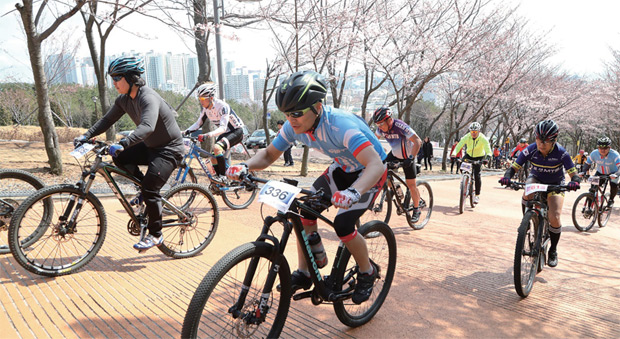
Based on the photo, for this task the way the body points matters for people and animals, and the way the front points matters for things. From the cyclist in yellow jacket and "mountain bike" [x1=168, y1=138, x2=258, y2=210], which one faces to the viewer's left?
the mountain bike

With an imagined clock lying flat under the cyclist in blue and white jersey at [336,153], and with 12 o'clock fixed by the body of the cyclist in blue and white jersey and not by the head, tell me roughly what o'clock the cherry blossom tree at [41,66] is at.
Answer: The cherry blossom tree is roughly at 3 o'clock from the cyclist in blue and white jersey.

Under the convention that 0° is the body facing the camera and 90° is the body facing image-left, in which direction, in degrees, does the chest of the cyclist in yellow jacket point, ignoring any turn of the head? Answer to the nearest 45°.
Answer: approximately 0°

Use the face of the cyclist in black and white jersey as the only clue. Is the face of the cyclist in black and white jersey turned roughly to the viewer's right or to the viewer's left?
to the viewer's left

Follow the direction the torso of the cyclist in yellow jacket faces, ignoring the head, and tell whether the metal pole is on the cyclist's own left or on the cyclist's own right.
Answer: on the cyclist's own right

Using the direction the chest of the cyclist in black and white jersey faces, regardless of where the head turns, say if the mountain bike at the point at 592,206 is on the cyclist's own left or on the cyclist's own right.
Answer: on the cyclist's own left

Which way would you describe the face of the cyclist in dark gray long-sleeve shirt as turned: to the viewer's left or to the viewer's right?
to the viewer's left

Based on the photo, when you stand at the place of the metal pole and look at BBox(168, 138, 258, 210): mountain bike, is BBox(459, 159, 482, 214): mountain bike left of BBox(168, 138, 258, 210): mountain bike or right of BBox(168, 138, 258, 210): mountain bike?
left

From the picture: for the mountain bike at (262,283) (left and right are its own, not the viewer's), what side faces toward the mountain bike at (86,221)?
right

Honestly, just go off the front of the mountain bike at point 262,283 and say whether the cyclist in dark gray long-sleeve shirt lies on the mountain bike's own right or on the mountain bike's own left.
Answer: on the mountain bike's own right
